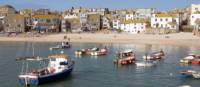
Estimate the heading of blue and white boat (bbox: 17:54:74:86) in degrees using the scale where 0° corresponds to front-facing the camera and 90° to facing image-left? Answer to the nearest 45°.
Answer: approximately 225°
